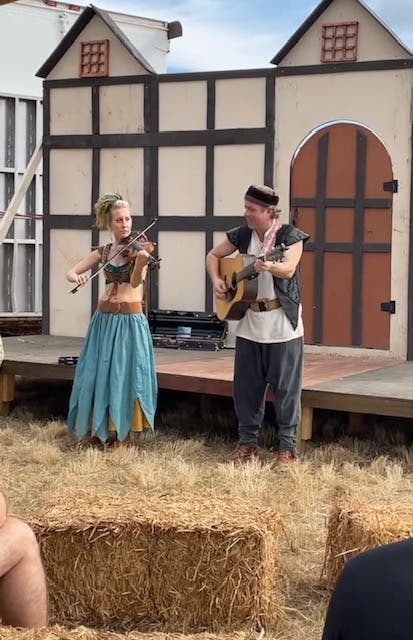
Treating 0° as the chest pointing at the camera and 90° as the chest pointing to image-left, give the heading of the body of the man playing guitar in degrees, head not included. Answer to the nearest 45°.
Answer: approximately 45°

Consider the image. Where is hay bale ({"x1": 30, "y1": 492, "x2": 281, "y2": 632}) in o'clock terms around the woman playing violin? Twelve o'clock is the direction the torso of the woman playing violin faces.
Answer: The hay bale is roughly at 12 o'clock from the woman playing violin.

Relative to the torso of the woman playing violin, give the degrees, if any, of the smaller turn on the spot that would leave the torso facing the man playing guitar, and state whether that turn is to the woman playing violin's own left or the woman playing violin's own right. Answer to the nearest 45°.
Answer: approximately 45° to the woman playing violin's own left

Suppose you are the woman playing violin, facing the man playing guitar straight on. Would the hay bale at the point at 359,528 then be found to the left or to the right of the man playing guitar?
right

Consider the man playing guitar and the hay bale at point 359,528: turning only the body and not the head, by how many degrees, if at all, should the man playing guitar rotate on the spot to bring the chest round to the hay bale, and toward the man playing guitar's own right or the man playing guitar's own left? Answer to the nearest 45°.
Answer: approximately 45° to the man playing guitar's own left
